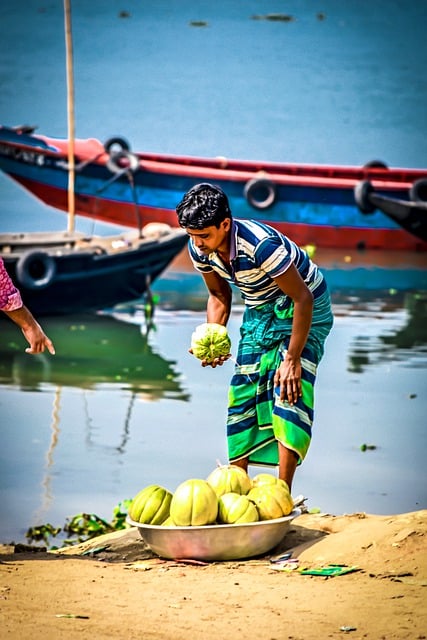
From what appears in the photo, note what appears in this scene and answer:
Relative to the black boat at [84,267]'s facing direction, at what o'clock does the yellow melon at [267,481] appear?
The yellow melon is roughly at 3 o'clock from the black boat.

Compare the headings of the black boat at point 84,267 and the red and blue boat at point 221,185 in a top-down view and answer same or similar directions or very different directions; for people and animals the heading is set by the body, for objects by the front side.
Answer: very different directions

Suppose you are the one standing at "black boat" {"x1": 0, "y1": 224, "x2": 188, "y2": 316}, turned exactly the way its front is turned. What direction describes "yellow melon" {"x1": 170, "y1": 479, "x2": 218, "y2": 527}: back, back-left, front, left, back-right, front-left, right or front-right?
right

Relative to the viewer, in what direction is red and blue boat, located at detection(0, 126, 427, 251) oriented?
to the viewer's left

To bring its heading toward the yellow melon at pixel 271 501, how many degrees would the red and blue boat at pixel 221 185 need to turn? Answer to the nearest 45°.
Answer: approximately 90° to its left

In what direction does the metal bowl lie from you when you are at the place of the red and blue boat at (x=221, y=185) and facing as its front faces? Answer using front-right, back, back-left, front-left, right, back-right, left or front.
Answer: left

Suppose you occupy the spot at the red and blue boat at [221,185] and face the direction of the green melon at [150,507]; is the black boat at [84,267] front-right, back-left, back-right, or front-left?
front-right

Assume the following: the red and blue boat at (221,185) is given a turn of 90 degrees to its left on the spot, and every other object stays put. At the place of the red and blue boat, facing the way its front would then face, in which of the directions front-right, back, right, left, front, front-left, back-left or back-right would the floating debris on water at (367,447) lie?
front

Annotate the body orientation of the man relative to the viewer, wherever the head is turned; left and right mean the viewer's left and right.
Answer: facing the viewer and to the left of the viewer

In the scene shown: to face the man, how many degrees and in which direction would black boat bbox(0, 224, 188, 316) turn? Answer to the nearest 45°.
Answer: approximately 90° to its right

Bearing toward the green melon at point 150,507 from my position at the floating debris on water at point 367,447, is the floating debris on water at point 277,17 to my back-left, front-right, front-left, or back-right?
back-right

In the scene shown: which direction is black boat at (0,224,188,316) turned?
to the viewer's right

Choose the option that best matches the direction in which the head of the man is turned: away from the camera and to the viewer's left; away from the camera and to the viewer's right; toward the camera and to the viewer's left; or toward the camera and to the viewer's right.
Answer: toward the camera and to the viewer's left

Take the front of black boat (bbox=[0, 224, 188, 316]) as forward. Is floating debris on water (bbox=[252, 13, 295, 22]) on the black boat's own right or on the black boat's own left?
on the black boat's own left

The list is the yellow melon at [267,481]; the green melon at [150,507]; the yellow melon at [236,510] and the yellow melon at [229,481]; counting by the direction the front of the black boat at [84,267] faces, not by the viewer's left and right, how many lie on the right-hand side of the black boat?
4

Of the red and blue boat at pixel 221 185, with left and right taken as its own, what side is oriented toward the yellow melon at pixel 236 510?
left

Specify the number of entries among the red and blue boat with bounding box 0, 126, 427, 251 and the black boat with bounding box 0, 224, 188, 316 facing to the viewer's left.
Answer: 1
